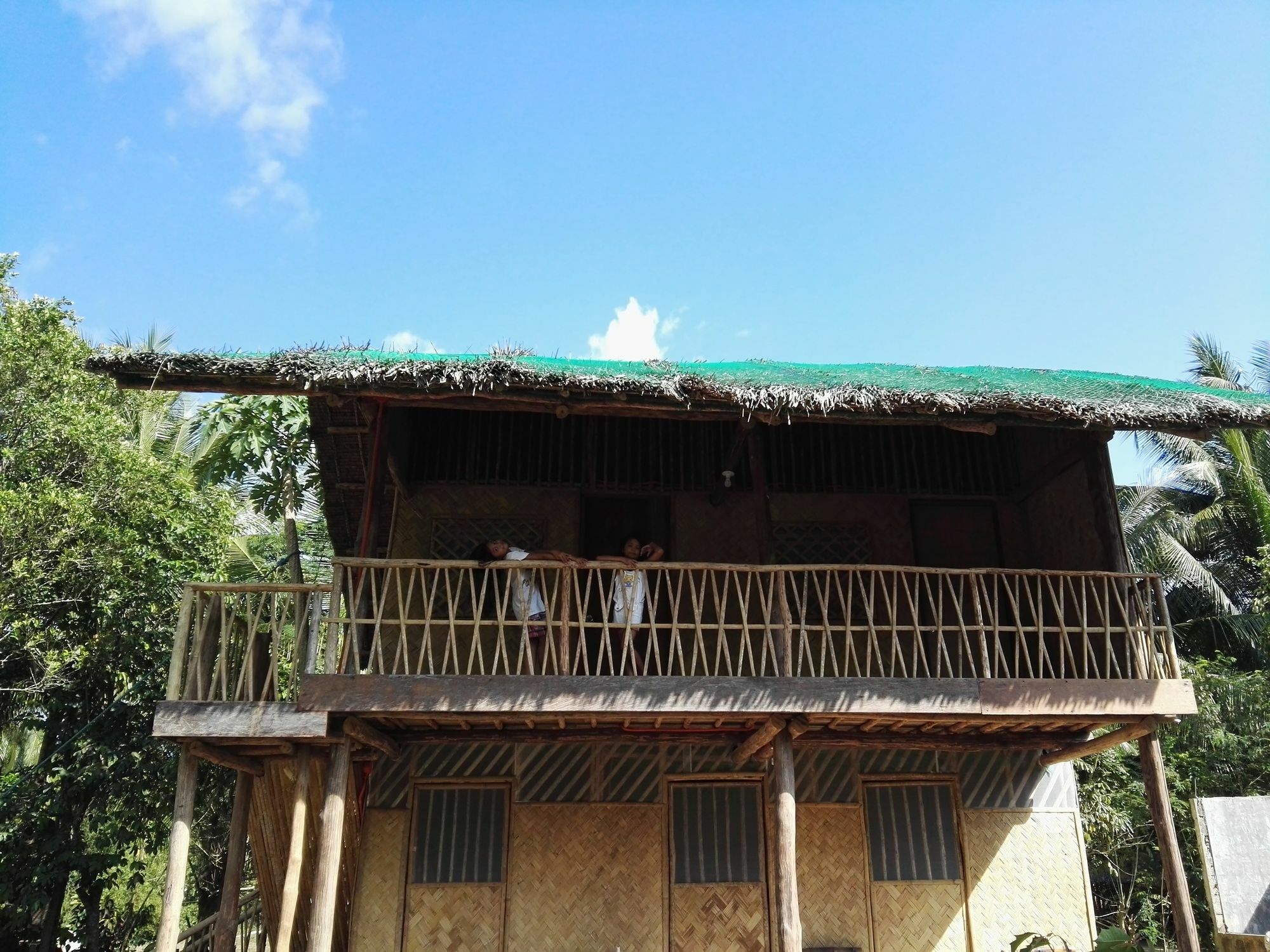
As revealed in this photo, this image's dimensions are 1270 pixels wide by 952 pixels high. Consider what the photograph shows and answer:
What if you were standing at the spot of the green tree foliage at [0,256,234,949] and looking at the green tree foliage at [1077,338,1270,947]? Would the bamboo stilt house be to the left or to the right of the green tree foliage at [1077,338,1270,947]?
right

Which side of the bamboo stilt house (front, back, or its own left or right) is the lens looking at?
front

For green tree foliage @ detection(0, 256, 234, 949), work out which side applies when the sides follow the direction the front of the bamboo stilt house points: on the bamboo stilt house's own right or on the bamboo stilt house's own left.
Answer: on the bamboo stilt house's own right

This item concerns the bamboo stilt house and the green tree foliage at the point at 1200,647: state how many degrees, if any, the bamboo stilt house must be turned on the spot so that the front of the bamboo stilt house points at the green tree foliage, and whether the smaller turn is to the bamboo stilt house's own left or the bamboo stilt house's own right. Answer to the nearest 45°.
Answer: approximately 135° to the bamboo stilt house's own left
